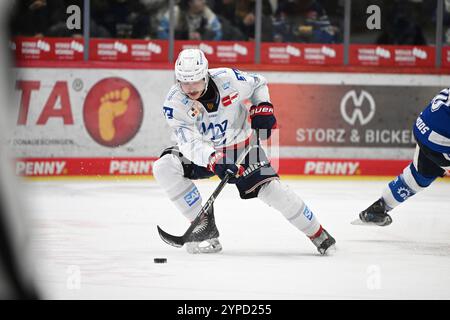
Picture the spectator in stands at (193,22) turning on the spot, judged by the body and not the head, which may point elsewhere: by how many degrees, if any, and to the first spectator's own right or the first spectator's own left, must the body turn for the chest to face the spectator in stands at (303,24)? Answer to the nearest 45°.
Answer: approximately 90° to the first spectator's own left

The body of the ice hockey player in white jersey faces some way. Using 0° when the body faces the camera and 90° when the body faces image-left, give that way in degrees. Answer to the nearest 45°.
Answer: approximately 0°

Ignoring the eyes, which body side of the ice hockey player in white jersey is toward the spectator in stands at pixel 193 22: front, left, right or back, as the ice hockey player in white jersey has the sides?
back

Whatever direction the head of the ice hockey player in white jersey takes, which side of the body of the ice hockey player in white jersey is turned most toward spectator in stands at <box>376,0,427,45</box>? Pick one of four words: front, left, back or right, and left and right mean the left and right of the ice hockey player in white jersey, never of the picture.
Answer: back

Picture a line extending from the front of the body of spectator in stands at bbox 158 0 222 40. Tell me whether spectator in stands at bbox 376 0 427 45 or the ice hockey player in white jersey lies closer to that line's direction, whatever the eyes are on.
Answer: the ice hockey player in white jersey

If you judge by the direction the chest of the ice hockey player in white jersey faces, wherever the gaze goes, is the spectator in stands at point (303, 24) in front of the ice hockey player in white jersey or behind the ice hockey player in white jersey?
behind

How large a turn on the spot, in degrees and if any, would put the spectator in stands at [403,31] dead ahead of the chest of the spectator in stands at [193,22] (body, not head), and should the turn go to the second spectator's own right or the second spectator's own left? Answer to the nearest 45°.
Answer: approximately 90° to the second spectator's own left

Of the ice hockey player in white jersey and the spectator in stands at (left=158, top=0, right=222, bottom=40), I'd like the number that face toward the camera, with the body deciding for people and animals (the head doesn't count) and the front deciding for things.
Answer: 2
